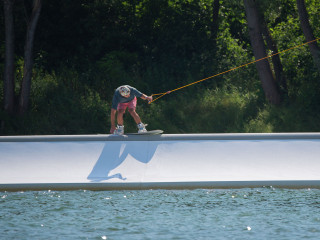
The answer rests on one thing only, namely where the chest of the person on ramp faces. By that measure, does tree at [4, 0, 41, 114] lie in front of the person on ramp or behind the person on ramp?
behind
